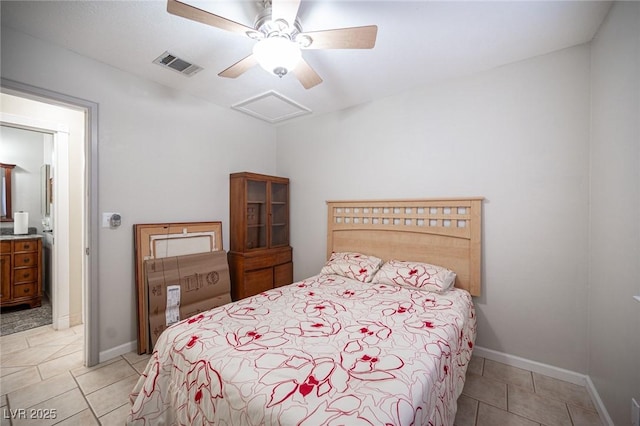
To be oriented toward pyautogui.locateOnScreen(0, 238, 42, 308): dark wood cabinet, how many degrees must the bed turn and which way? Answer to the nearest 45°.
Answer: approximately 90° to its right

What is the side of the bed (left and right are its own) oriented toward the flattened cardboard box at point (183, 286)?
right

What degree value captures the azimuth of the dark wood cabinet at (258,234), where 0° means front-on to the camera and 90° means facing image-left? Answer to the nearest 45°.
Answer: approximately 315°

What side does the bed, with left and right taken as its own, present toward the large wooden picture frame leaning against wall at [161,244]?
right

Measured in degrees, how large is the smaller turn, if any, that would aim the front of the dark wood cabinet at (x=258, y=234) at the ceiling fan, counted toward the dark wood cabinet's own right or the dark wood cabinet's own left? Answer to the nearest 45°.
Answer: approximately 45° to the dark wood cabinet's own right
